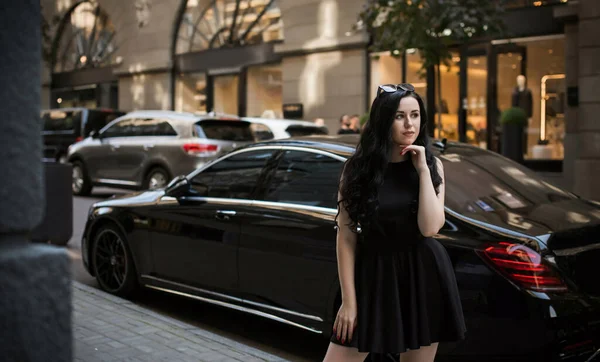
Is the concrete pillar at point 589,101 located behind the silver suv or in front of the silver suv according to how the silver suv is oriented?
behind

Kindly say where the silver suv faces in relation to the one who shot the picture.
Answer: facing away from the viewer and to the left of the viewer

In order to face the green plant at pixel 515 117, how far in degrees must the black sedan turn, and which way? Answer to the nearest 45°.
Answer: approximately 45° to its right

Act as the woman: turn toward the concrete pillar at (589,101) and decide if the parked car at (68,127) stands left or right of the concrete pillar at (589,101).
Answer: left

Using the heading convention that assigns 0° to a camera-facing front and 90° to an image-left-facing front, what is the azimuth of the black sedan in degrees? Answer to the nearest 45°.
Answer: approximately 135°

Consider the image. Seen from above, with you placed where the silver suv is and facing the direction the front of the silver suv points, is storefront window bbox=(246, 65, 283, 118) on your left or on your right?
on your right

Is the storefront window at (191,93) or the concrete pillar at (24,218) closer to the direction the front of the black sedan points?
the storefront window
